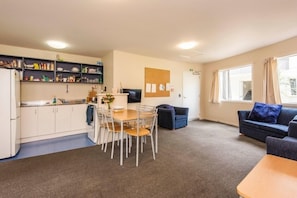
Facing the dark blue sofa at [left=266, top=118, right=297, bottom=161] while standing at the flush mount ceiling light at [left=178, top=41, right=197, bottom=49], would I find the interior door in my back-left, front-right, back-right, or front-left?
back-left

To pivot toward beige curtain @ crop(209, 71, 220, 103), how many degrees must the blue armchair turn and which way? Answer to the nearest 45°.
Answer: approximately 90° to its left

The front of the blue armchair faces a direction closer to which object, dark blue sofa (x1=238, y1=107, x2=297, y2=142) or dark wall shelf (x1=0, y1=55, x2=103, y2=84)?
the dark blue sofa

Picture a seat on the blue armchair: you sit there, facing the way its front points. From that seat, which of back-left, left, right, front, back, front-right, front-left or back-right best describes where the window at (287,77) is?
front-left

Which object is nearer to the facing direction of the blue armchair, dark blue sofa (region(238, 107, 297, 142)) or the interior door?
the dark blue sofa

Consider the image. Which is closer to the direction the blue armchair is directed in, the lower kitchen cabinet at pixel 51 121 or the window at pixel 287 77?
the window

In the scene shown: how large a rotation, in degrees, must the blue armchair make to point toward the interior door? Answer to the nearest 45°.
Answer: approximately 90° to its left

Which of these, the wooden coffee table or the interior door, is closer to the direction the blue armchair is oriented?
the wooden coffee table

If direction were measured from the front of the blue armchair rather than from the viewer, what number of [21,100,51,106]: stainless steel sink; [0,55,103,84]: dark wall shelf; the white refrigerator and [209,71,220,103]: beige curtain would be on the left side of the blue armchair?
1

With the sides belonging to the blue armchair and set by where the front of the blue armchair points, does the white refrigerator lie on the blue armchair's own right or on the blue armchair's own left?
on the blue armchair's own right
